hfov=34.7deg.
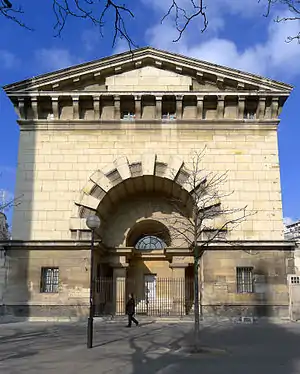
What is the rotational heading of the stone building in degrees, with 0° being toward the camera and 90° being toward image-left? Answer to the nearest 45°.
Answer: approximately 0°
